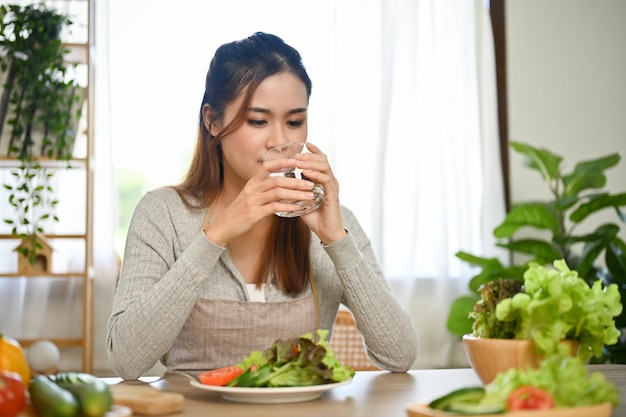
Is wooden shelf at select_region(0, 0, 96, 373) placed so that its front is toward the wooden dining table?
yes

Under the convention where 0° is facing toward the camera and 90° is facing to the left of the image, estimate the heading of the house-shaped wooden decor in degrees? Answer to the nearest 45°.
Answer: approximately 0°

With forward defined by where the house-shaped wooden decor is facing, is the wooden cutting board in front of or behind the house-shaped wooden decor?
in front

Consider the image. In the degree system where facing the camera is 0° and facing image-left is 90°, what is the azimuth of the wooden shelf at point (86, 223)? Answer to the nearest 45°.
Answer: approximately 0°

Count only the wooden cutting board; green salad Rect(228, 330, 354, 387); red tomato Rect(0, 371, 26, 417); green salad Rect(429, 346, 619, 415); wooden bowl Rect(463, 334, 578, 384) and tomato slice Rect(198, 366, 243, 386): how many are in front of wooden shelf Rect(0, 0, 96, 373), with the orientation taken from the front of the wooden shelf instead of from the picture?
6

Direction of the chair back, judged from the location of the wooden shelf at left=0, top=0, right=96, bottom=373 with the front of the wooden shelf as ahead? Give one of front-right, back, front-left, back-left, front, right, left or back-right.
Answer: front-left

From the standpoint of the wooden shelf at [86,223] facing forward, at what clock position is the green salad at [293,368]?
The green salad is roughly at 12 o'clock from the wooden shelf.

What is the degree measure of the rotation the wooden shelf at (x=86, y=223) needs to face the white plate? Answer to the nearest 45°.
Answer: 0° — it already faces it

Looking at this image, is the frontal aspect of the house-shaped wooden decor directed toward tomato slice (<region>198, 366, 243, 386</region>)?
yes

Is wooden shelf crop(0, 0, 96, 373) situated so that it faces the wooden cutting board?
yes

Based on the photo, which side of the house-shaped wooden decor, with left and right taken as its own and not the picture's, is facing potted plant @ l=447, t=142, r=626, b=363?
left

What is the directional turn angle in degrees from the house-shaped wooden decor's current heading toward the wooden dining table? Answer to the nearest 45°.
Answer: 0° — it already faces it

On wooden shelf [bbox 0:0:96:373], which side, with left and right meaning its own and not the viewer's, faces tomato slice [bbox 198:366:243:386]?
front
